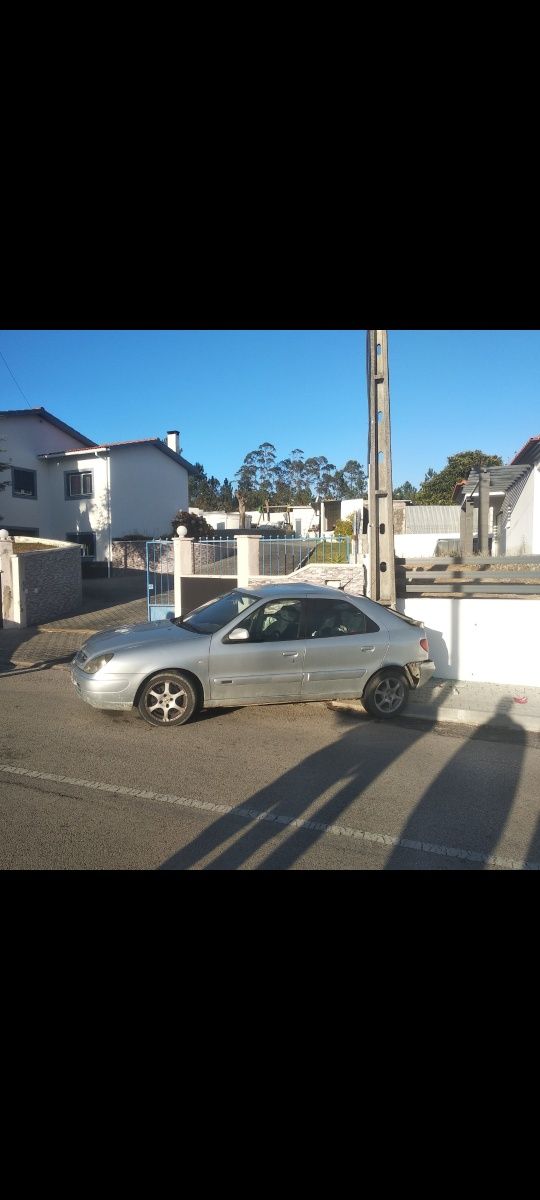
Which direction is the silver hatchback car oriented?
to the viewer's left

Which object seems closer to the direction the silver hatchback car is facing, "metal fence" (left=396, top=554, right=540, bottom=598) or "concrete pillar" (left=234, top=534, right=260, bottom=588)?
the concrete pillar

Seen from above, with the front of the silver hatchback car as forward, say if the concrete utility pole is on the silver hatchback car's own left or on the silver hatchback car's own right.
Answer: on the silver hatchback car's own right

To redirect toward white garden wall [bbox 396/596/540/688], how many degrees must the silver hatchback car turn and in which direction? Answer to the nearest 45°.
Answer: approximately 135° to its right

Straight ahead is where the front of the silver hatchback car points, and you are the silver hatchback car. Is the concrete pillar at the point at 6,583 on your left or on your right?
on your right

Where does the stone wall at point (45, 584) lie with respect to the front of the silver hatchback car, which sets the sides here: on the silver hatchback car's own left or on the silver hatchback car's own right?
on the silver hatchback car's own right

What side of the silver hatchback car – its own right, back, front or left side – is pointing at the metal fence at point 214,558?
right

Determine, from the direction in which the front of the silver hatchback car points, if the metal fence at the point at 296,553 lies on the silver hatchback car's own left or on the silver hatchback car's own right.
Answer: on the silver hatchback car's own right

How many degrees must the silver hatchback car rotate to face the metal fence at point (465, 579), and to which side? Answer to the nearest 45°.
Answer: approximately 135° to its right

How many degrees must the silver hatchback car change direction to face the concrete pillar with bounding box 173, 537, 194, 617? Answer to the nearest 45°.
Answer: approximately 90° to its right

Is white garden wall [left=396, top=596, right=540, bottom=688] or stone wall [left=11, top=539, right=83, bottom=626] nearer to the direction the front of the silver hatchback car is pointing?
the stone wall

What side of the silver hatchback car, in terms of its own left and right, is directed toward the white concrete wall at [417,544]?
right

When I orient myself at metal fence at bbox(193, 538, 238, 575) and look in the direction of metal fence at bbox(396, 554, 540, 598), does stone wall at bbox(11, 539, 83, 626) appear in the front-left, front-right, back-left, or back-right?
back-right

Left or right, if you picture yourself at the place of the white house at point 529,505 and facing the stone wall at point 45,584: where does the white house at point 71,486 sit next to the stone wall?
right

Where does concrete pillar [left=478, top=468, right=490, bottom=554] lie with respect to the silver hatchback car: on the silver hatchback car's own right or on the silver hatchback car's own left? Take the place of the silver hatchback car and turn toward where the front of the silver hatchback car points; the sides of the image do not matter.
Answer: on the silver hatchback car's own right
